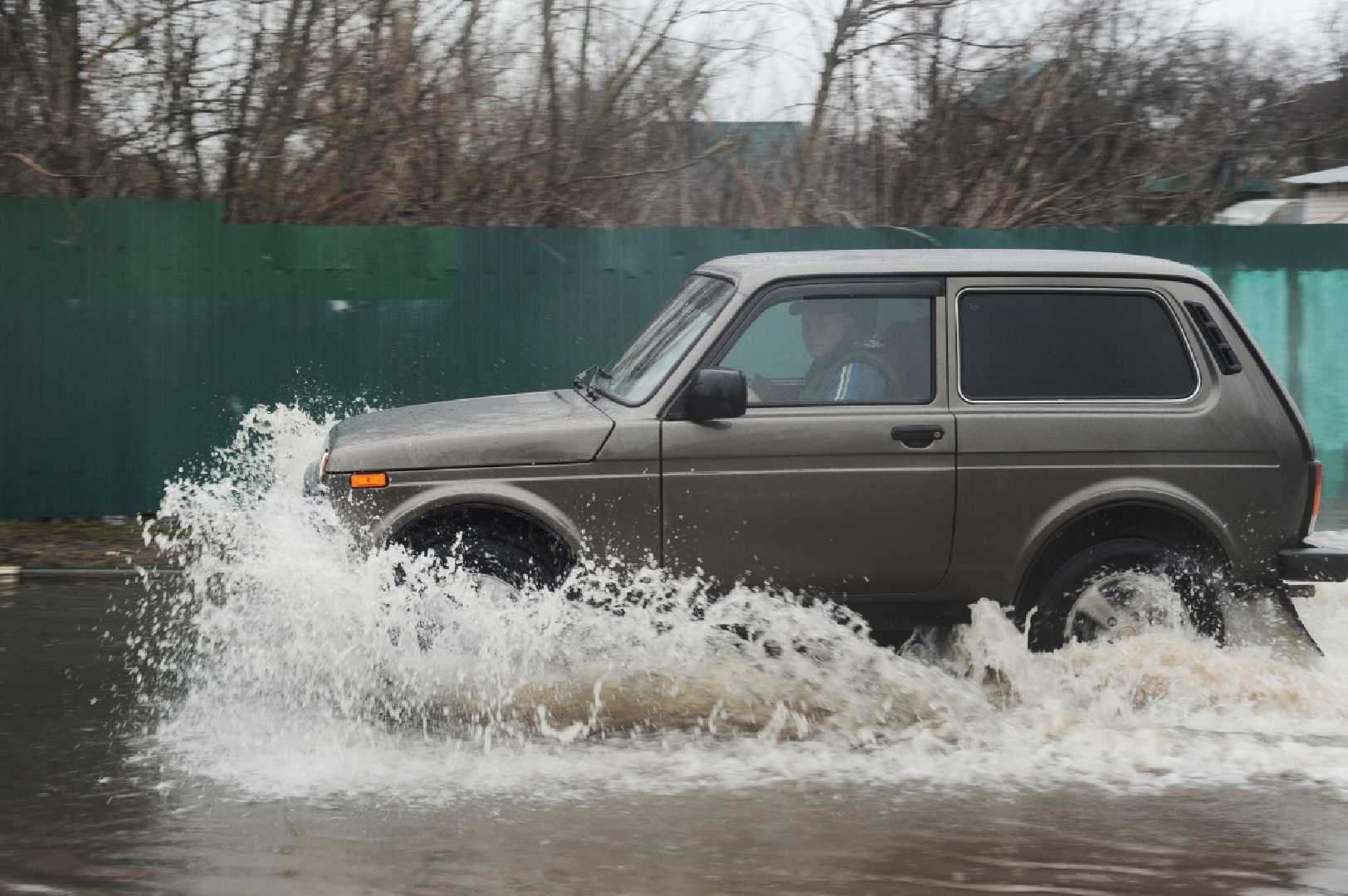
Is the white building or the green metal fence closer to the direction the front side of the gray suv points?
the green metal fence

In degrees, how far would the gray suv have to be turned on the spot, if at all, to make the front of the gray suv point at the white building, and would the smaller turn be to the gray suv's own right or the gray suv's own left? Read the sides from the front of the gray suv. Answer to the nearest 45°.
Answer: approximately 135° to the gray suv's own right

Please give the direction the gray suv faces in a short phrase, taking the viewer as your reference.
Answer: facing to the left of the viewer
